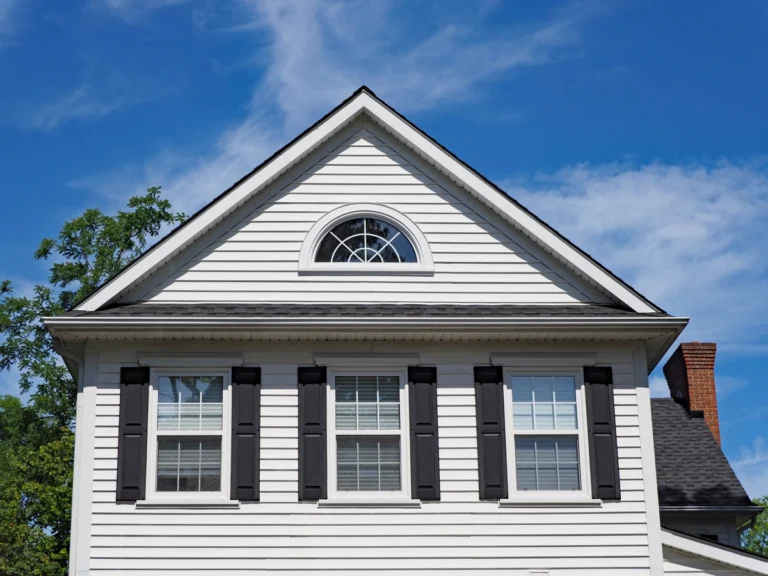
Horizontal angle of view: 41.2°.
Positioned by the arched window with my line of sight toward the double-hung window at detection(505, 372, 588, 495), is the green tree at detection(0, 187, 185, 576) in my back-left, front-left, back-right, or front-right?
back-left

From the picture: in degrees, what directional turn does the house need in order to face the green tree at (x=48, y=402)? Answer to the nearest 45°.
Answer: approximately 135° to its right

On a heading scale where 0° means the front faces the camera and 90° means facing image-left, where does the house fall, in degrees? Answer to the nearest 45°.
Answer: approximately 0°
